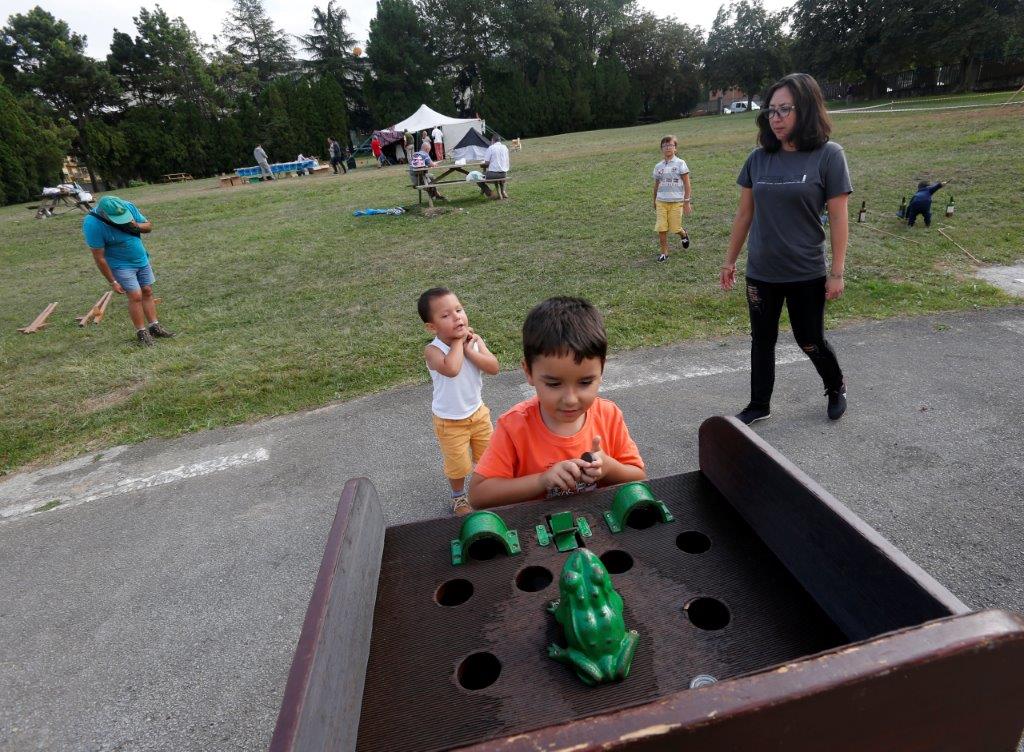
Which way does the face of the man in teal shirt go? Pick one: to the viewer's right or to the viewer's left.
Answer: to the viewer's right

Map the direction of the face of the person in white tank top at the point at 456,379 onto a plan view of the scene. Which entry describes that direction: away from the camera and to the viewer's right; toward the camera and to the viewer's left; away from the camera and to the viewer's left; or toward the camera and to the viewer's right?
toward the camera and to the viewer's right

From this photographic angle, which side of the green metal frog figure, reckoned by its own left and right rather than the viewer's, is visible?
back

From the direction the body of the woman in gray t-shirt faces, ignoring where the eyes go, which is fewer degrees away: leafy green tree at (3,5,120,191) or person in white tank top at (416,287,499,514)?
the person in white tank top

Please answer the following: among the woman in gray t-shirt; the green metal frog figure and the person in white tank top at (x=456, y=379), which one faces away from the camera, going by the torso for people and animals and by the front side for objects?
the green metal frog figure

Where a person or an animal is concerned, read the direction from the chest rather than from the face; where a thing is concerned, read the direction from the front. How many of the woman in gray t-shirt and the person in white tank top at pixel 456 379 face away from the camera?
0

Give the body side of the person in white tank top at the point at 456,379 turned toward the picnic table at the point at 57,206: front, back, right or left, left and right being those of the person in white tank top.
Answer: back

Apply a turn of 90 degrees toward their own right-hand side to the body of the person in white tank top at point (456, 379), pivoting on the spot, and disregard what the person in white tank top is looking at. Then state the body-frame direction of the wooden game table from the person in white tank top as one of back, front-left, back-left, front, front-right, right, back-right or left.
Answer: front-left

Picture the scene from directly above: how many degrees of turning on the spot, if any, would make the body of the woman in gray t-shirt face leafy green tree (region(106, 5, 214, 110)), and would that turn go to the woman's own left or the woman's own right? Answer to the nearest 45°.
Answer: approximately 90° to the woman's own right
